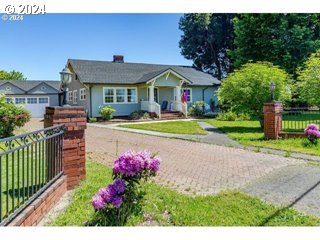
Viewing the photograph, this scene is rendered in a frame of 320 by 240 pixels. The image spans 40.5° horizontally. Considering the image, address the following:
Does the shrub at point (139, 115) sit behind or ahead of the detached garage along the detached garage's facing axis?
ahead

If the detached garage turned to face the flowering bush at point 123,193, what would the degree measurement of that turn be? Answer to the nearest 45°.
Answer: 0° — it already faces it

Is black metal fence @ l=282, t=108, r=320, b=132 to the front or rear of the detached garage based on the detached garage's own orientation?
to the front

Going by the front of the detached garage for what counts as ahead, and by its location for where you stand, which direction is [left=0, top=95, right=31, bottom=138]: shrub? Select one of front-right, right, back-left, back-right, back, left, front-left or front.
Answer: front

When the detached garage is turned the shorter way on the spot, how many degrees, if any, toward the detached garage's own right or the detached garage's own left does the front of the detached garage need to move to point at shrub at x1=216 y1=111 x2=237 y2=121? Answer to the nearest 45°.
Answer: approximately 45° to the detached garage's own left

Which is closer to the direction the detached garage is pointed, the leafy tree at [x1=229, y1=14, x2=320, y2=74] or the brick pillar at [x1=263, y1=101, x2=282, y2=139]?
the brick pillar

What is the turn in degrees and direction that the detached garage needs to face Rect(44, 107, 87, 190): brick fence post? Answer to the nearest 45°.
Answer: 0° — it already faces it

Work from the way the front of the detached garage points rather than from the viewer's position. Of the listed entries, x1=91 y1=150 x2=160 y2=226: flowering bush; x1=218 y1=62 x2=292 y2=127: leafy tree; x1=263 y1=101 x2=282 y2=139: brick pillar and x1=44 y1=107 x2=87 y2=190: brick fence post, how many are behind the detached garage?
0

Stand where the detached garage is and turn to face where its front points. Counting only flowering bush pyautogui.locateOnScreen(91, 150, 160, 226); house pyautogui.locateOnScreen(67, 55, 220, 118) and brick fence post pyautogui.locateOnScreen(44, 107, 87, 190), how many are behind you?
0

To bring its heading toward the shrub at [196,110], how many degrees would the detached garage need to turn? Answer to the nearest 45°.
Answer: approximately 45° to its left

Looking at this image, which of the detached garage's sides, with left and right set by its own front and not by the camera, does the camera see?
front

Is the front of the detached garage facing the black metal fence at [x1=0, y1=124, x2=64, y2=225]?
yes

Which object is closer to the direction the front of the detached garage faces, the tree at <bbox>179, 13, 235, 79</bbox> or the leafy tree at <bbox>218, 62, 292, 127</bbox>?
the leafy tree
